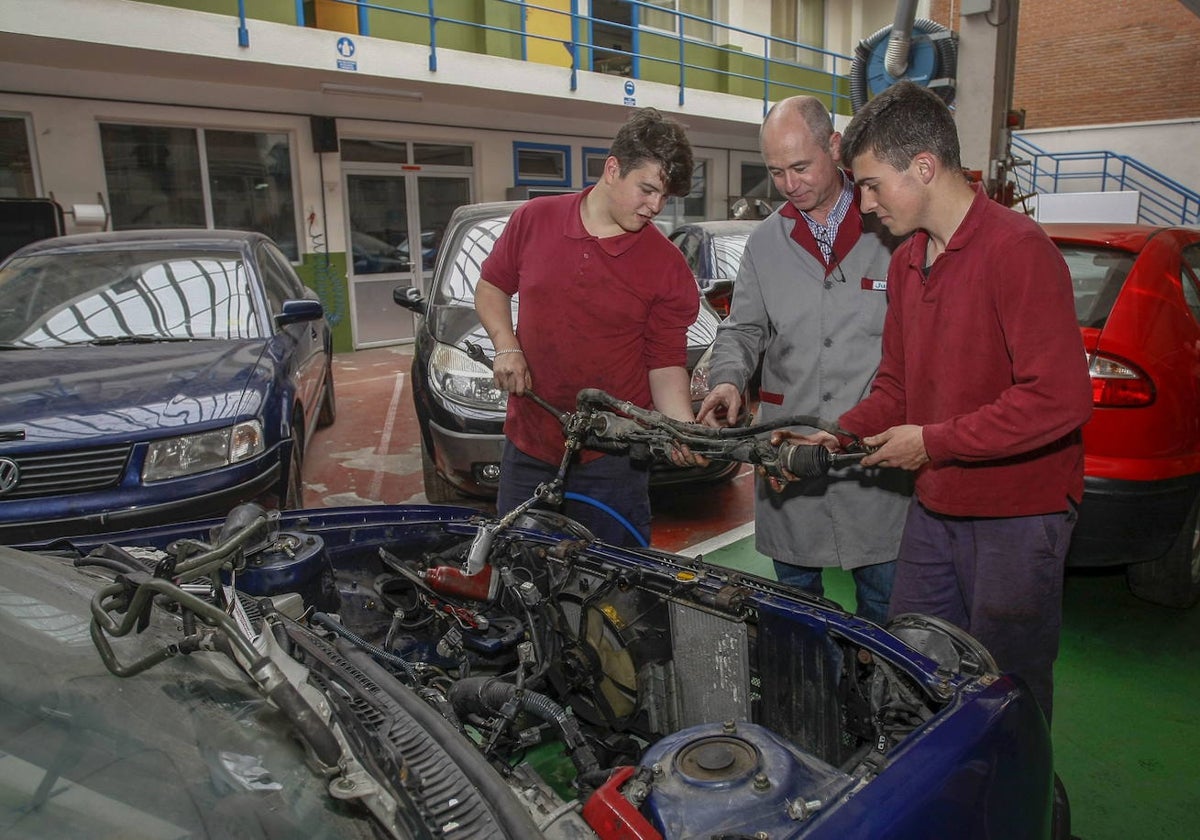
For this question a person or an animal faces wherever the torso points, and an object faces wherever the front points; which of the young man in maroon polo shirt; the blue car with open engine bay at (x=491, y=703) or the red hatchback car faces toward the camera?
the young man in maroon polo shirt

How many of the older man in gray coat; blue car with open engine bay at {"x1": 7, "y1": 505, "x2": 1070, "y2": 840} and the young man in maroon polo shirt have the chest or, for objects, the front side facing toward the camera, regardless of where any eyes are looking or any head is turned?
2

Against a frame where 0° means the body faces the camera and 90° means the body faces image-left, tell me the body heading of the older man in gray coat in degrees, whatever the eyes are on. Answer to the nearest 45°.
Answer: approximately 0°

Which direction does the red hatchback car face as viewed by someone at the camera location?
facing away from the viewer and to the right of the viewer

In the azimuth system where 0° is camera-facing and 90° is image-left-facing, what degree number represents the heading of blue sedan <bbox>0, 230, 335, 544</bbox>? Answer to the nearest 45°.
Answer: approximately 45°

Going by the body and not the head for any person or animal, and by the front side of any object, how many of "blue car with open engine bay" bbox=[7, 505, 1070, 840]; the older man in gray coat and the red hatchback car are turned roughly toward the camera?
1

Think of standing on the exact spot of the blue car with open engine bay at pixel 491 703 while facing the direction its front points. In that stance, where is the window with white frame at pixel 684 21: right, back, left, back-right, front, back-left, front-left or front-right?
front-left

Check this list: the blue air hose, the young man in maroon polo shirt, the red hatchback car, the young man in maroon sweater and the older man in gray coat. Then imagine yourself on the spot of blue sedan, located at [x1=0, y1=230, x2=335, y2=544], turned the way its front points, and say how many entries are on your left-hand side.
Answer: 5

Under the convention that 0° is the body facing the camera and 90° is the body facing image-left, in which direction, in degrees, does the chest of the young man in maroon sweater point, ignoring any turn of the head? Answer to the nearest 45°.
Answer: approximately 45°

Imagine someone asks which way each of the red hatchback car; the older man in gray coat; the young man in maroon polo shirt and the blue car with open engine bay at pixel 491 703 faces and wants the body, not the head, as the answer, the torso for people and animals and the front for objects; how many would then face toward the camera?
2

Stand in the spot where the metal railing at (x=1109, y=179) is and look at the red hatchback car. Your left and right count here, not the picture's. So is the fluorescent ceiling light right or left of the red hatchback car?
right
